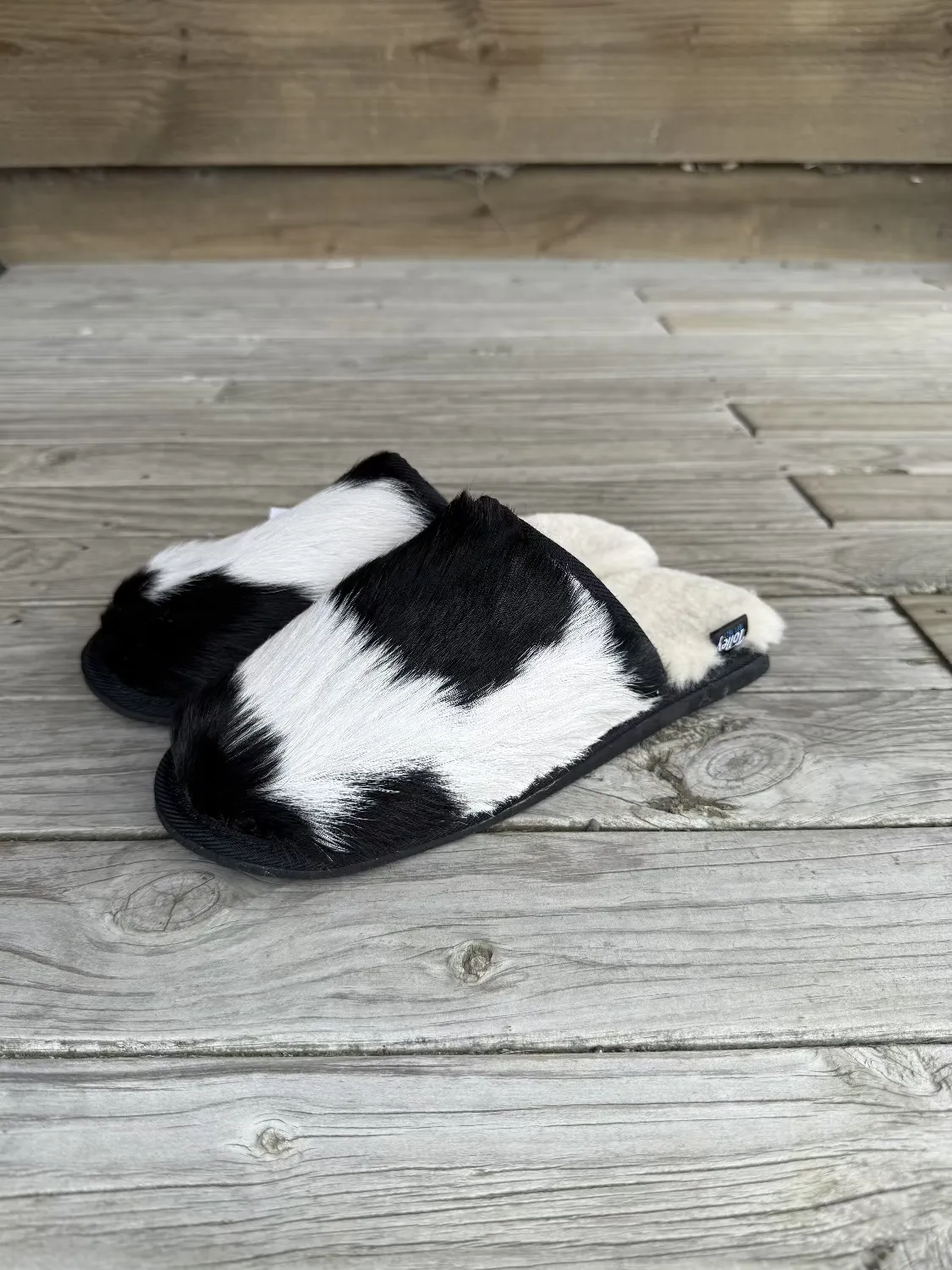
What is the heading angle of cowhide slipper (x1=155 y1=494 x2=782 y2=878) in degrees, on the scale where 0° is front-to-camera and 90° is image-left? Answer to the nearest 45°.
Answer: approximately 45°

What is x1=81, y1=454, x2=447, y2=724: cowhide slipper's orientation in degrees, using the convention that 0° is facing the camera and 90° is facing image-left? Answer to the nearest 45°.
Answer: approximately 45°
